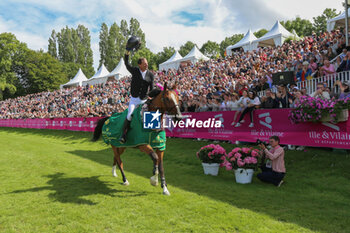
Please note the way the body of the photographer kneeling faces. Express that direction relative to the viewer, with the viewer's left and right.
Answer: facing to the left of the viewer

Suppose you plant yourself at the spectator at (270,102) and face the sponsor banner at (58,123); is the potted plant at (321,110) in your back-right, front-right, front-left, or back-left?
back-left

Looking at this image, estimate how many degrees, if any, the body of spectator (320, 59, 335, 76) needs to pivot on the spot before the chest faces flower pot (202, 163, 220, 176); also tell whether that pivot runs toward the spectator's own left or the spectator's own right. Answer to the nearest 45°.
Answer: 0° — they already face it

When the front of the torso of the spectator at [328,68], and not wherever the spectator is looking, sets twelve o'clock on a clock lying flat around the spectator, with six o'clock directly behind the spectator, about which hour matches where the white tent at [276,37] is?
The white tent is roughly at 4 o'clock from the spectator.

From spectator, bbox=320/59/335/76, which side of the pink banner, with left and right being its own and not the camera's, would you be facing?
back

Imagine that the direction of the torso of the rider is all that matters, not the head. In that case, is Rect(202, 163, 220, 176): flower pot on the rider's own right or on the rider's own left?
on the rider's own left

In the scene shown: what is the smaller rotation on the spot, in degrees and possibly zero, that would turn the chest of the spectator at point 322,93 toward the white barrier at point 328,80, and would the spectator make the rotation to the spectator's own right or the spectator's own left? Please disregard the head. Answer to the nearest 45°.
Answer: approximately 135° to the spectator's own right

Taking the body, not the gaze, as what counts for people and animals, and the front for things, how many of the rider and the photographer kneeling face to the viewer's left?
1

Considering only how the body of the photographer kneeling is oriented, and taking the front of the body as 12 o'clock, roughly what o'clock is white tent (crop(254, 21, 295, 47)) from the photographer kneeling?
The white tent is roughly at 3 o'clock from the photographer kneeling.

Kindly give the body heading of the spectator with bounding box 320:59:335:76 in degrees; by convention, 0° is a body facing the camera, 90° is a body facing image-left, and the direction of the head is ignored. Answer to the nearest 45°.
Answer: approximately 45°

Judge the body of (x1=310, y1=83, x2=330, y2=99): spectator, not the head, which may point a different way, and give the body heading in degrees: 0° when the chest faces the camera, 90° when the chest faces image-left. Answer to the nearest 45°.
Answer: approximately 45°

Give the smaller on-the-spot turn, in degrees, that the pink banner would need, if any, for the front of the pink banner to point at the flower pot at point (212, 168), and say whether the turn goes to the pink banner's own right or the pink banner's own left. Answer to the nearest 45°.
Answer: approximately 45° to the pink banner's own right
